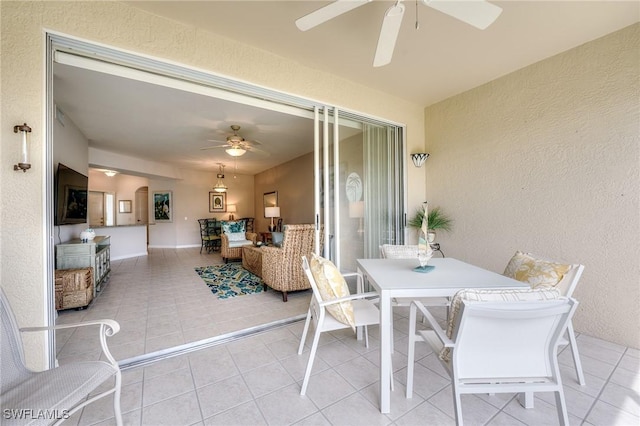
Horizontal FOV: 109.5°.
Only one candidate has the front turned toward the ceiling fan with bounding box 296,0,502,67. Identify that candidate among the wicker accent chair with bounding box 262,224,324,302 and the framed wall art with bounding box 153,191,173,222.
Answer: the framed wall art

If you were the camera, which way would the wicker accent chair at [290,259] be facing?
facing away from the viewer and to the left of the viewer

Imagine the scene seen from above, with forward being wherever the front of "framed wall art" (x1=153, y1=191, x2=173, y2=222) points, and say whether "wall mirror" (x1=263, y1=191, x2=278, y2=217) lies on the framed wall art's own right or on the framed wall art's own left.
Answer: on the framed wall art's own left

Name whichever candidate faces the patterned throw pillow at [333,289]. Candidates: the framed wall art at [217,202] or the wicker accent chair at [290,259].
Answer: the framed wall art

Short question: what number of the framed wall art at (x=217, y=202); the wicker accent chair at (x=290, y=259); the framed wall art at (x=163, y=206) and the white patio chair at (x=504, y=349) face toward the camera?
2

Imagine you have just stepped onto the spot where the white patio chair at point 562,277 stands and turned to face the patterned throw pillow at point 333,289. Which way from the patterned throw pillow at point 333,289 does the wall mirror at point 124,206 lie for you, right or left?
right

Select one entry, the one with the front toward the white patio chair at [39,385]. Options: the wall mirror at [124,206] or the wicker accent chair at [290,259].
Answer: the wall mirror

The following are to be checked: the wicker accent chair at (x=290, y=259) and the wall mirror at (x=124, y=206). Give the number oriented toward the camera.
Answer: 1

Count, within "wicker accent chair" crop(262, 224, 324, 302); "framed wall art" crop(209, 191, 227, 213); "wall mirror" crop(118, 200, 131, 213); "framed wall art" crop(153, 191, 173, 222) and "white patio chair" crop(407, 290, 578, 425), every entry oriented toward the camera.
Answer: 3

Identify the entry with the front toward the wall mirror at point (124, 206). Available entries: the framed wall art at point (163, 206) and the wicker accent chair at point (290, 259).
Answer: the wicker accent chair

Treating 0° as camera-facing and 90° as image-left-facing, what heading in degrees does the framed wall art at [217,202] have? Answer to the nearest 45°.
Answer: approximately 0°

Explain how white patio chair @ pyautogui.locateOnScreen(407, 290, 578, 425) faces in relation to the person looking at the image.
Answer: facing away from the viewer and to the left of the viewer
